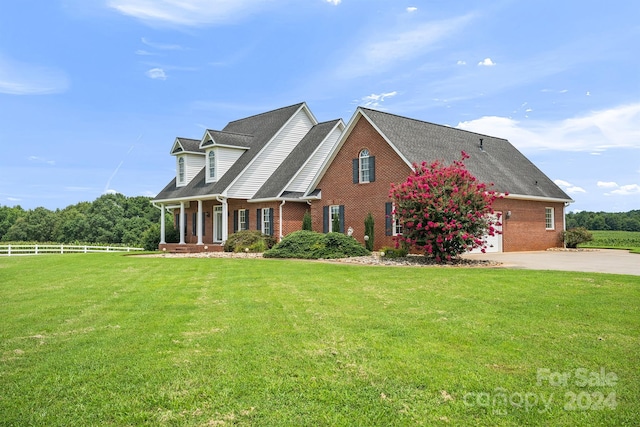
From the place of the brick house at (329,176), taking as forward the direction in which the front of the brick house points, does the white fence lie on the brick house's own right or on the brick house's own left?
on the brick house's own right

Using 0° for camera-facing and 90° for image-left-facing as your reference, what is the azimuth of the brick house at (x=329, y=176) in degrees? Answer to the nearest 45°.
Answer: approximately 45°

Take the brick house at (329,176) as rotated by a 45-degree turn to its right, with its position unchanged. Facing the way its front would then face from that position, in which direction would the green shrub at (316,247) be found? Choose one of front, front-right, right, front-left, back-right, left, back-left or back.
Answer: left

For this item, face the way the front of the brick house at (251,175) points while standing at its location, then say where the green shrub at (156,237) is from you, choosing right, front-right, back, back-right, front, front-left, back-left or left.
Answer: right

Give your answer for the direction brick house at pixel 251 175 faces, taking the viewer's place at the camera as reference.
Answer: facing the viewer and to the left of the viewer

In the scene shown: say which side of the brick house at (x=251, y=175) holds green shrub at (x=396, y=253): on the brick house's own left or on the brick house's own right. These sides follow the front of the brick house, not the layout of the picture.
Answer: on the brick house's own left

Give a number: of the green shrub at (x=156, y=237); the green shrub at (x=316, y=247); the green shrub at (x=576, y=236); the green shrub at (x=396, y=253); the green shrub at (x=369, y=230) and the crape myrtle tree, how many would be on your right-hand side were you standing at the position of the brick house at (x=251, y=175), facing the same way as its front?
1

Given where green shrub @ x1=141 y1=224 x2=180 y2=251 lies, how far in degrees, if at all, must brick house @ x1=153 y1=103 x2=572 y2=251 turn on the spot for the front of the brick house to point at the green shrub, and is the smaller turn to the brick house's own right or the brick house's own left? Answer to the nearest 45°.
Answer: approximately 90° to the brick house's own right

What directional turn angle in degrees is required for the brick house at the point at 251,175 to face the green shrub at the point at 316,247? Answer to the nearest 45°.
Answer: approximately 45° to its left

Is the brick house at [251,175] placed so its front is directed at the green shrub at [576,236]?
no
